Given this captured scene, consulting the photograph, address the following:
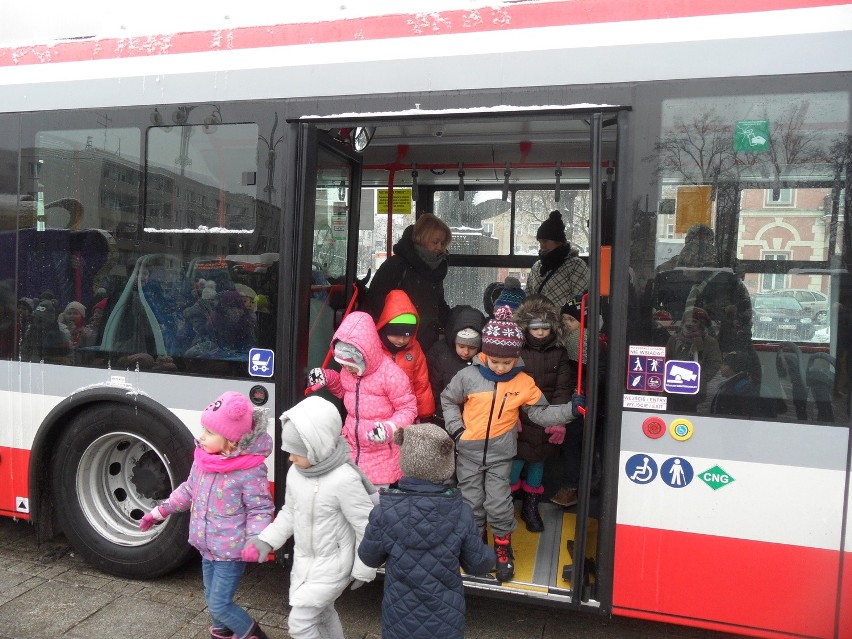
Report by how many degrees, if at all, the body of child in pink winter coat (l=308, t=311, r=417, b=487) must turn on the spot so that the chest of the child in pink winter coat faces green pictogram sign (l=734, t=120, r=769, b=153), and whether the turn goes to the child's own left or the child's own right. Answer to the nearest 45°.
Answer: approximately 90° to the child's own left

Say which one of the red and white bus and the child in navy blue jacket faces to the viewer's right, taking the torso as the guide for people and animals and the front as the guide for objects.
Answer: the red and white bus

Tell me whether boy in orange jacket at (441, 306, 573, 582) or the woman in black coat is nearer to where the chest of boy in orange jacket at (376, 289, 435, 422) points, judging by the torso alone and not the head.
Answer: the boy in orange jacket

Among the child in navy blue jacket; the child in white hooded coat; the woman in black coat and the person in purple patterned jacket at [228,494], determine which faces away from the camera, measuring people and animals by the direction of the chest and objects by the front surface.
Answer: the child in navy blue jacket

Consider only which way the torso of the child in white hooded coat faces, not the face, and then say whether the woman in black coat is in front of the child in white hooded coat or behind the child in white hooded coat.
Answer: behind

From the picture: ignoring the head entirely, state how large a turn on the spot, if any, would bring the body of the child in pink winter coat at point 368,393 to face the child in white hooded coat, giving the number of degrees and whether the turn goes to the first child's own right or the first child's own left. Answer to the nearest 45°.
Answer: approximately 45° to the first child's own left

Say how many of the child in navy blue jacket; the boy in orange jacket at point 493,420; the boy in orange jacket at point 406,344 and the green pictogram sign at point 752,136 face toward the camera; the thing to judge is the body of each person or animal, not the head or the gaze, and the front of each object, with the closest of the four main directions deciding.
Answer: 3

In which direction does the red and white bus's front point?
to the viewer's right

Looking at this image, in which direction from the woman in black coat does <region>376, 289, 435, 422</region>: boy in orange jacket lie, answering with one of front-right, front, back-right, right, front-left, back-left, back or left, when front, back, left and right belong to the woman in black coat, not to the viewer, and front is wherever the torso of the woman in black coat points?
front-right

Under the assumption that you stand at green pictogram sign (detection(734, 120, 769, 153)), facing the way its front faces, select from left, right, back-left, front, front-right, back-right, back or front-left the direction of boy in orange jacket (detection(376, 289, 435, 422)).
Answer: right

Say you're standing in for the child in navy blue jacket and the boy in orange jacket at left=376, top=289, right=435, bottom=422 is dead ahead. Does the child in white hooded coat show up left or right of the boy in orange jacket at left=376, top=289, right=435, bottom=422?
left

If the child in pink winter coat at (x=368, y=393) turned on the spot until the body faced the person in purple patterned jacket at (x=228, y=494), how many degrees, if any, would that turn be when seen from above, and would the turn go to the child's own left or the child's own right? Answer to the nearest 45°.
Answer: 0° — they already face them
